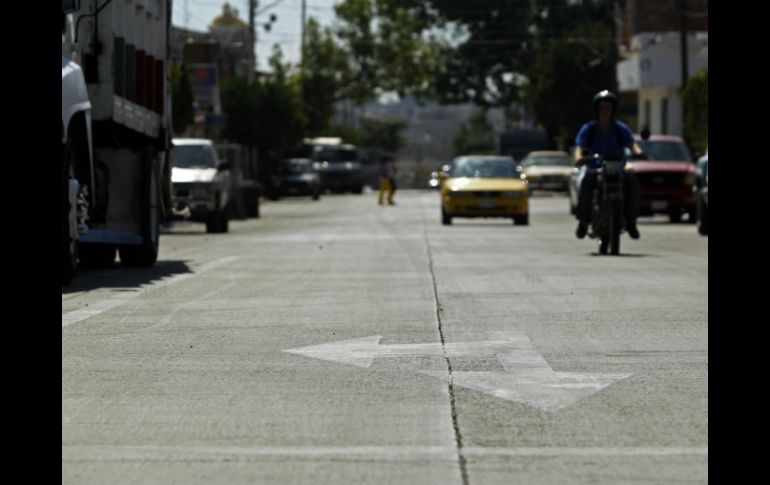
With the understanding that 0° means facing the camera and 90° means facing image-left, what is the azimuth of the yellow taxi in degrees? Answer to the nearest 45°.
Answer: approximately 0°

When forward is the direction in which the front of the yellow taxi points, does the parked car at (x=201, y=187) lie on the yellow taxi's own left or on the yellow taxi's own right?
on the yellow taxi's own right

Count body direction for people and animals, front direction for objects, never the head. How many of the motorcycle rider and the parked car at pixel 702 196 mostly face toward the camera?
2

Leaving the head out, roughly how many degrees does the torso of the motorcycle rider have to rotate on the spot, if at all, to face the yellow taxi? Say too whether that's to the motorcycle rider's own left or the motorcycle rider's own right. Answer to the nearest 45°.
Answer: approximately 180°

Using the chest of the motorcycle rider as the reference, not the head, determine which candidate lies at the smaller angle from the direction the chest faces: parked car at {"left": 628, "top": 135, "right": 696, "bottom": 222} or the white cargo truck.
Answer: the white cargo truck

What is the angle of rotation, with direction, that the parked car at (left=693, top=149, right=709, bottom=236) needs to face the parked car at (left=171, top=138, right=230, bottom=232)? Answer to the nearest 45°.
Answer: approximately 90° to its right
